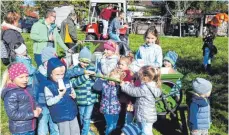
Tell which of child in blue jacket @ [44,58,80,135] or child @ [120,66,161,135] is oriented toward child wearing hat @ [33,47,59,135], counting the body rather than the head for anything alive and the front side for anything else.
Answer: the child

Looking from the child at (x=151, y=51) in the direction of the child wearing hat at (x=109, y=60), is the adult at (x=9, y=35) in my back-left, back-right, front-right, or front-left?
front-right

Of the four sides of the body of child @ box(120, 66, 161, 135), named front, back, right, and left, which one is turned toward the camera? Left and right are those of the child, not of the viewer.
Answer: left

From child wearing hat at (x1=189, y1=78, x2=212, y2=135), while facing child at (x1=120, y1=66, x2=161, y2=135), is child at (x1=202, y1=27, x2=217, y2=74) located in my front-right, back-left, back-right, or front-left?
back-right

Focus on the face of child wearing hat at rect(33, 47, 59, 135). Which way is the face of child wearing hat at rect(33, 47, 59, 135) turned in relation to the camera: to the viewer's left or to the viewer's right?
to the viewer's right

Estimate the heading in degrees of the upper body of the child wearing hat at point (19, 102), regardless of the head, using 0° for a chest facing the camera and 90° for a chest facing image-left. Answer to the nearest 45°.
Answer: approximately 315°

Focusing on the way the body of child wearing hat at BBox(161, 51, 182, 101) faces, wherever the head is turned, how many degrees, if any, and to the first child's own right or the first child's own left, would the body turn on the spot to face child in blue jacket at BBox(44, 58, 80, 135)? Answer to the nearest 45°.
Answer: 0° — they already face them

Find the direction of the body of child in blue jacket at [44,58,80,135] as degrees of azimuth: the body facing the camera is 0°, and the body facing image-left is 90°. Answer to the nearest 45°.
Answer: approximately 315°

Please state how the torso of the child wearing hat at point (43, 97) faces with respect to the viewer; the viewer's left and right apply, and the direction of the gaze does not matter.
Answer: facing to the right of the viewer

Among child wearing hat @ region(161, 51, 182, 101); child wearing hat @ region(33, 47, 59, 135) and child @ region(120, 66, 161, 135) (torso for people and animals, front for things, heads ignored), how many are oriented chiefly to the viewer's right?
1

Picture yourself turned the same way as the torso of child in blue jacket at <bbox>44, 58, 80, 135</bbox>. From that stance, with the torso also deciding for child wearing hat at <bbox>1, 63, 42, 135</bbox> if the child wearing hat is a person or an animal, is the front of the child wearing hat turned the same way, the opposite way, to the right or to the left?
the same way

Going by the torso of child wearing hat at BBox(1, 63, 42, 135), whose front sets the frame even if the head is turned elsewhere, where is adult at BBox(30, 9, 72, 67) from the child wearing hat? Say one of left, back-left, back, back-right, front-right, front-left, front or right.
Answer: back-left
